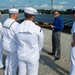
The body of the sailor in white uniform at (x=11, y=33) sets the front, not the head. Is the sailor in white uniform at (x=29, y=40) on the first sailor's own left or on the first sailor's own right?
on the first sailor's own right

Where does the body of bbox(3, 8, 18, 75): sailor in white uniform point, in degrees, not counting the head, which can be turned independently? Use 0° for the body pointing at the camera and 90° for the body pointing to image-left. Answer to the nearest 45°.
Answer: approximately 225°
